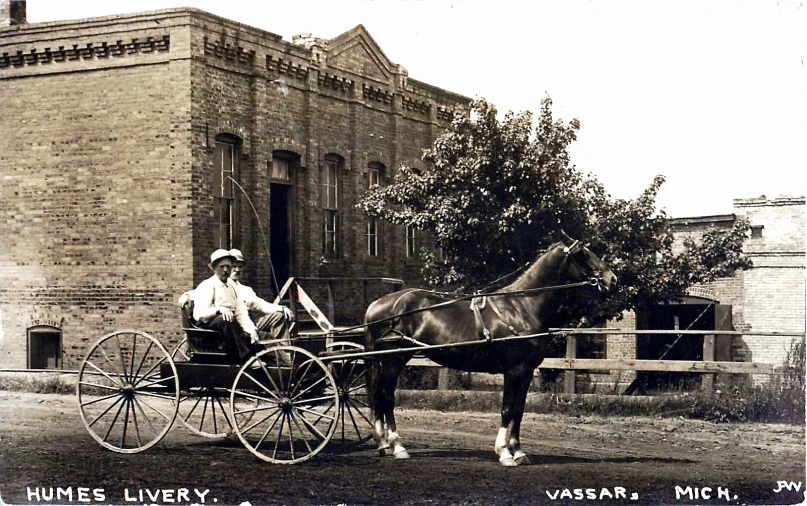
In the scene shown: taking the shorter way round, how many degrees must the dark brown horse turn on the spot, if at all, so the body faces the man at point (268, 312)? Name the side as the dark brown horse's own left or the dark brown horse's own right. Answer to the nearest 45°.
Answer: approximately 180°

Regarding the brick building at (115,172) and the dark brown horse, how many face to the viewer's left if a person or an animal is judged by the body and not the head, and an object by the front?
0

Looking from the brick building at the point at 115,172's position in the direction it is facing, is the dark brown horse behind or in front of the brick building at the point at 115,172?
in front

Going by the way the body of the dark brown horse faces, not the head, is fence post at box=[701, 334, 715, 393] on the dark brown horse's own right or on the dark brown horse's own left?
on the dark brown horse's own left

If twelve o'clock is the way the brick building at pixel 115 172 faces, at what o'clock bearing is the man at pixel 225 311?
The man is roughly at 1 o'clock from the brick building.

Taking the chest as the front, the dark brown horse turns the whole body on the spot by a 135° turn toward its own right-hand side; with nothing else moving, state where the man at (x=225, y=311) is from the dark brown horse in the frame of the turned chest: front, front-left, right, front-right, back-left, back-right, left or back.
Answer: front-right

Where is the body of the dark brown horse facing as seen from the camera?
to the viewer's right

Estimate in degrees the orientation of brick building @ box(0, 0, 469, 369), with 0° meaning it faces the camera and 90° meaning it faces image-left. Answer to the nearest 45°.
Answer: approximately 315°

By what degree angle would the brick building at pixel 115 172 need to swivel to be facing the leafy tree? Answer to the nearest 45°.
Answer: approximately 45° to its left

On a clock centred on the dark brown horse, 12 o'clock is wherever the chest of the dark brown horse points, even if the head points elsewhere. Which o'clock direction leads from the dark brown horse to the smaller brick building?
The smaller brick building is roughly at 10 o'clock from the dark brown horse.

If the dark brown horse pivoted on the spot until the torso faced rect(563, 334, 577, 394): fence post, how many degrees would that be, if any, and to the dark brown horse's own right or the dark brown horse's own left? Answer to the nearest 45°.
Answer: approximately 90° to the dark brown horse's own left
